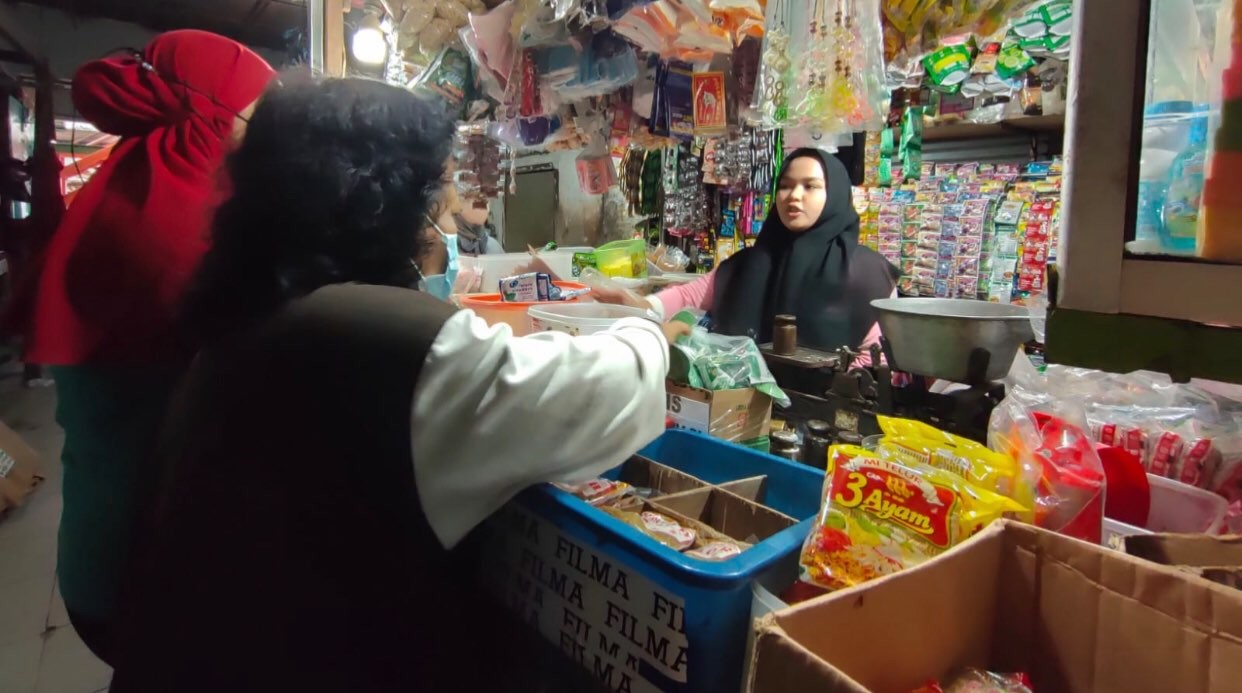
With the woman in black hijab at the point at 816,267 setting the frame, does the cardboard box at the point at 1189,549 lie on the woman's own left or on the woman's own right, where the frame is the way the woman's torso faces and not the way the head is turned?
on the woman's own left

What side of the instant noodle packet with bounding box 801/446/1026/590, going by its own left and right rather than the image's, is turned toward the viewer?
front

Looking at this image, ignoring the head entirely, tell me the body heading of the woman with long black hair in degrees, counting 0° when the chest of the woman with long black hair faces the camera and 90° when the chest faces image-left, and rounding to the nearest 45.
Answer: approximately 225°

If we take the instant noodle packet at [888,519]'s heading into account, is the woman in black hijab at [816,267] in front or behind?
behind

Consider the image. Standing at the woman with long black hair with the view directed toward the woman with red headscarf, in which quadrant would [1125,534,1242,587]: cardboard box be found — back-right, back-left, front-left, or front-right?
back-right

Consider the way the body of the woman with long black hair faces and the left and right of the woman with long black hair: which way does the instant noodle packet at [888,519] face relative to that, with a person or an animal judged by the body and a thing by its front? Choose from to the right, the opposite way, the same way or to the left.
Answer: the opposite way

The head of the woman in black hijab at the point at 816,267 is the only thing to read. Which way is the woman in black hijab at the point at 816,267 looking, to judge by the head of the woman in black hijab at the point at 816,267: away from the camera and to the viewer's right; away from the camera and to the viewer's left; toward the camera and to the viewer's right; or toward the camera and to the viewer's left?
toward the camera and to the viewer's left

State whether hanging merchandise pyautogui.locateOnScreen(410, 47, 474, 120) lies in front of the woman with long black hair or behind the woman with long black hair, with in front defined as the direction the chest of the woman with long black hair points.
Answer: in front

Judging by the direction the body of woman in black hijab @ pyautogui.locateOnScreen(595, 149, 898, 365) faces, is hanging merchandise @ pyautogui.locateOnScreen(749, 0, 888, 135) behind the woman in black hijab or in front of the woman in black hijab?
in front

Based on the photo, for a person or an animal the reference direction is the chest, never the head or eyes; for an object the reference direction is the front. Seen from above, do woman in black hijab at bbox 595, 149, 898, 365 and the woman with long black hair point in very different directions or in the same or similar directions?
very different directions

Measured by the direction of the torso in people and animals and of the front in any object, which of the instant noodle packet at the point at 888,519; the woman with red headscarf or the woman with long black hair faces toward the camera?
the instant noodle packet

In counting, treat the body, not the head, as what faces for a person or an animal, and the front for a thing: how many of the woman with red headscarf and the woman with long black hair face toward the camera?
0

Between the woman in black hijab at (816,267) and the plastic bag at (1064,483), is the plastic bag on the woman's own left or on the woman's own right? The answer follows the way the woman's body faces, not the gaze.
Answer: on the woman's own left

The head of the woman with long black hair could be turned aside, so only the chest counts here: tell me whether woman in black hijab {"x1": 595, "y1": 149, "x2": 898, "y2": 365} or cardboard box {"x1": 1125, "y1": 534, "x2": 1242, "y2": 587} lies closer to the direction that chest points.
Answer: the woman in black hijab
